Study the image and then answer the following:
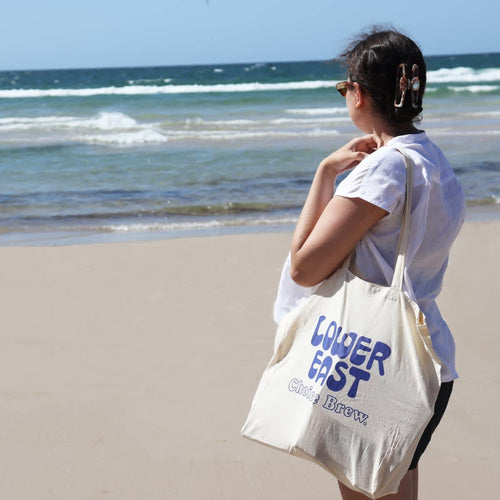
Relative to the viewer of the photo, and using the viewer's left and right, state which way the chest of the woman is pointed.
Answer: facing away from the viewer and to the left of the viewer

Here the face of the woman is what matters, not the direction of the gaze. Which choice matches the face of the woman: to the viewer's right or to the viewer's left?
to the viewer's left
